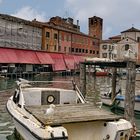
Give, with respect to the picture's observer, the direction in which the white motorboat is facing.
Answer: facing away from the viewer and to the left of the viewer
